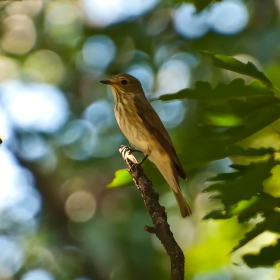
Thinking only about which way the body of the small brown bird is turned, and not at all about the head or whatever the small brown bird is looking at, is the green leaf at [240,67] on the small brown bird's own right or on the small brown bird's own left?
on the small brown bird's own left

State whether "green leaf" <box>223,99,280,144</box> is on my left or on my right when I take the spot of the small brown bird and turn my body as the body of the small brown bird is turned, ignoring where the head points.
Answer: on my left

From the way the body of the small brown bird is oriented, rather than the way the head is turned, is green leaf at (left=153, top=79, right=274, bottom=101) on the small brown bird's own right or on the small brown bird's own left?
on the small brown bird's own left

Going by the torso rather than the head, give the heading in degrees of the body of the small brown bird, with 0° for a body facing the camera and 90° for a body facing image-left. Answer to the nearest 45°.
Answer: approximately 90°
